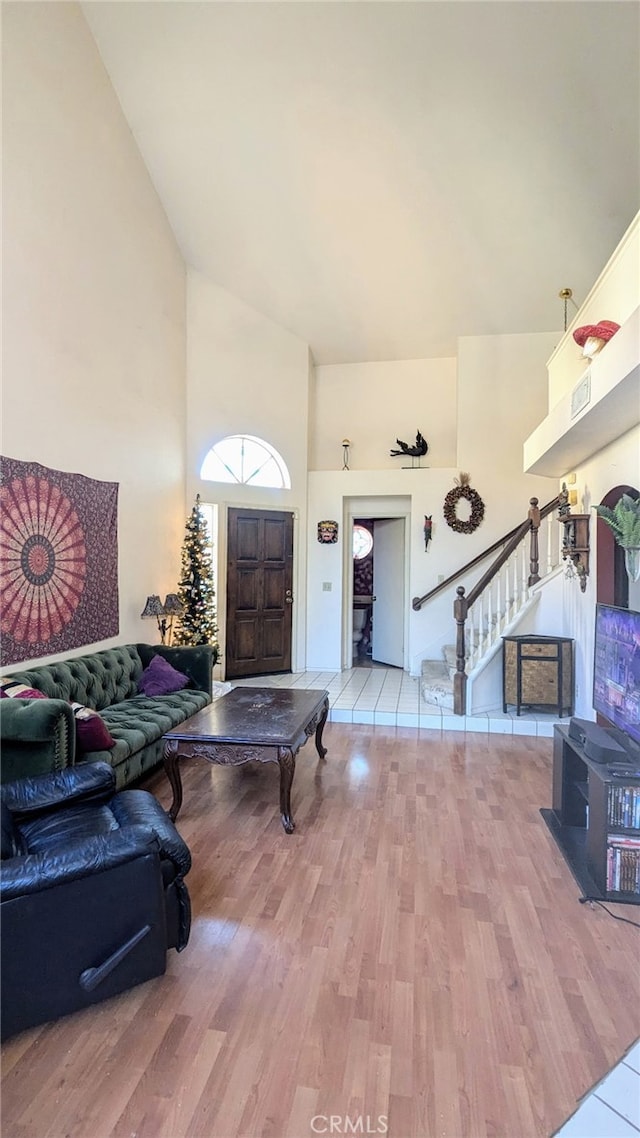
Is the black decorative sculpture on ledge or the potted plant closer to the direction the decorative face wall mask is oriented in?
the potted plant

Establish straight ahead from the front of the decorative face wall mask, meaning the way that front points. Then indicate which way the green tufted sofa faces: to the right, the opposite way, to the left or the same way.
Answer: to the left

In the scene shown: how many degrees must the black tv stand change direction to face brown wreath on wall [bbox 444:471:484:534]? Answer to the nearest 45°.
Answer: approximately 90° to its right

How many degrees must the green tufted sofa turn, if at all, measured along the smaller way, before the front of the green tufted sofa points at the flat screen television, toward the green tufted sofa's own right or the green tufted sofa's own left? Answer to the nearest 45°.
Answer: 0° — it already faces it

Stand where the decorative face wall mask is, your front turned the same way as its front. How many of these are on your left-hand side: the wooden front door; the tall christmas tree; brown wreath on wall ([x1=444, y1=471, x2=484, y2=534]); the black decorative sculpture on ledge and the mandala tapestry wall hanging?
2

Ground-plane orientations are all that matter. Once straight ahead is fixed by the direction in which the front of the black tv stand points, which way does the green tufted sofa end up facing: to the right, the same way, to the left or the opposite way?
the opposite way

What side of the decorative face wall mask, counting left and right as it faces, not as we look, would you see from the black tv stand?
front

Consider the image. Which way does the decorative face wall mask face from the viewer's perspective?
toward the camera

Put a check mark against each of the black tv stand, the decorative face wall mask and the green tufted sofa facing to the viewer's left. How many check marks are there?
1

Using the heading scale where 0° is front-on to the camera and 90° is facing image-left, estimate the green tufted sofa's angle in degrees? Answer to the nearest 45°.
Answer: approximately 315°

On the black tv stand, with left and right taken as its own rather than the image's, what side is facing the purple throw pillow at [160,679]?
front

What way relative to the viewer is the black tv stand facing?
to the viewer's left

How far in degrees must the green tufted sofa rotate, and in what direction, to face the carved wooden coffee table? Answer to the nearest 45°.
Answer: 0° — it already faces it

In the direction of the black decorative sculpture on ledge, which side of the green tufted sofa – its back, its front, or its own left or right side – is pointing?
left

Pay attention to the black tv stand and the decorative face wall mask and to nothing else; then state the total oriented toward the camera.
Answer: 1

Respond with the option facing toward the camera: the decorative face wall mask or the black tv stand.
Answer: the decorative face wall mask
